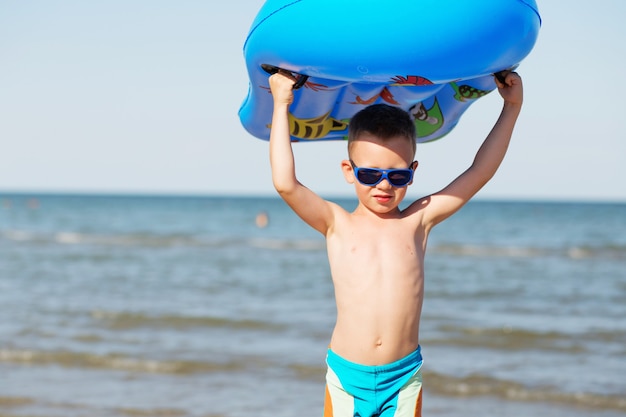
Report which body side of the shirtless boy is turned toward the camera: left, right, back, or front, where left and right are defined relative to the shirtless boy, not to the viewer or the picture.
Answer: front
